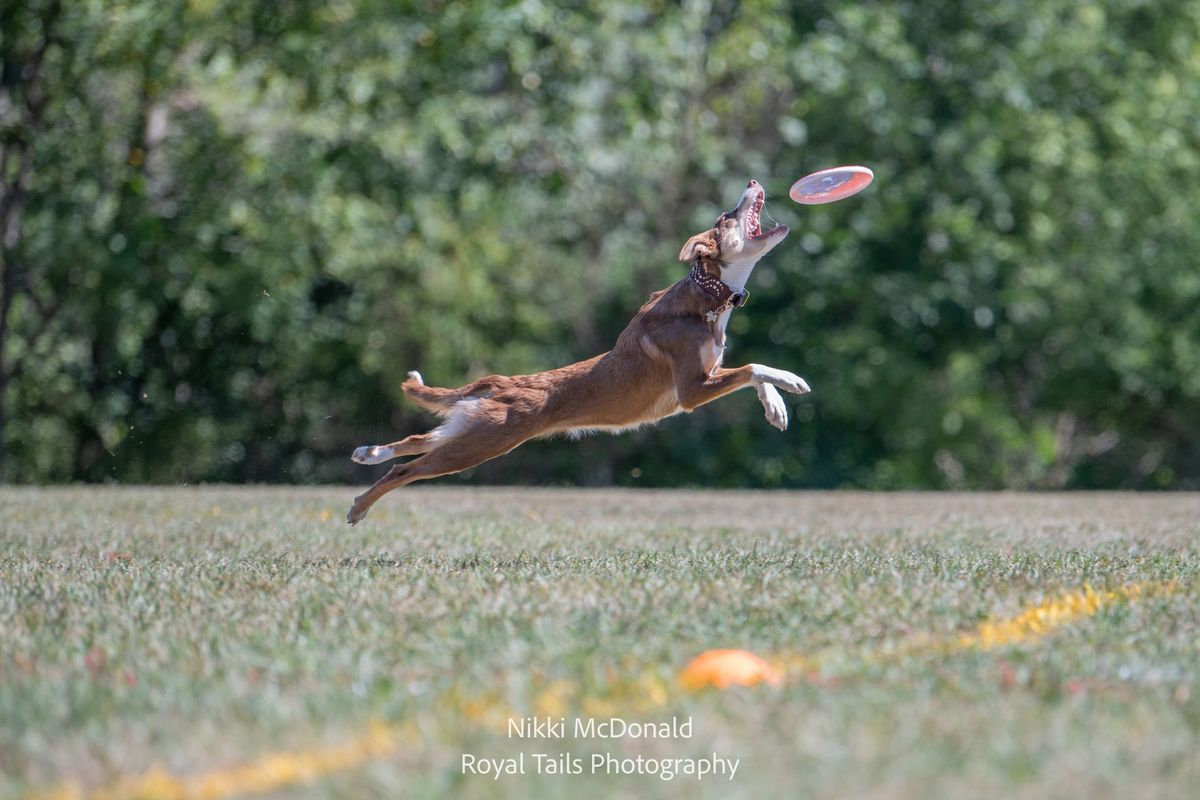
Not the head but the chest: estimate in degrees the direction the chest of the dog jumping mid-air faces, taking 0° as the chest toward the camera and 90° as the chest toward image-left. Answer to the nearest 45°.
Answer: approximately 270°

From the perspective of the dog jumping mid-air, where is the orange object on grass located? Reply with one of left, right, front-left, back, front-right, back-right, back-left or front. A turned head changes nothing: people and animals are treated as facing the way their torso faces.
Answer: right
